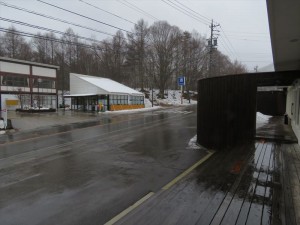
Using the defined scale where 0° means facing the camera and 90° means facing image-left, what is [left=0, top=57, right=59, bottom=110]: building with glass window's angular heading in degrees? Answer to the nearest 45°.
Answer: approximately 315°
